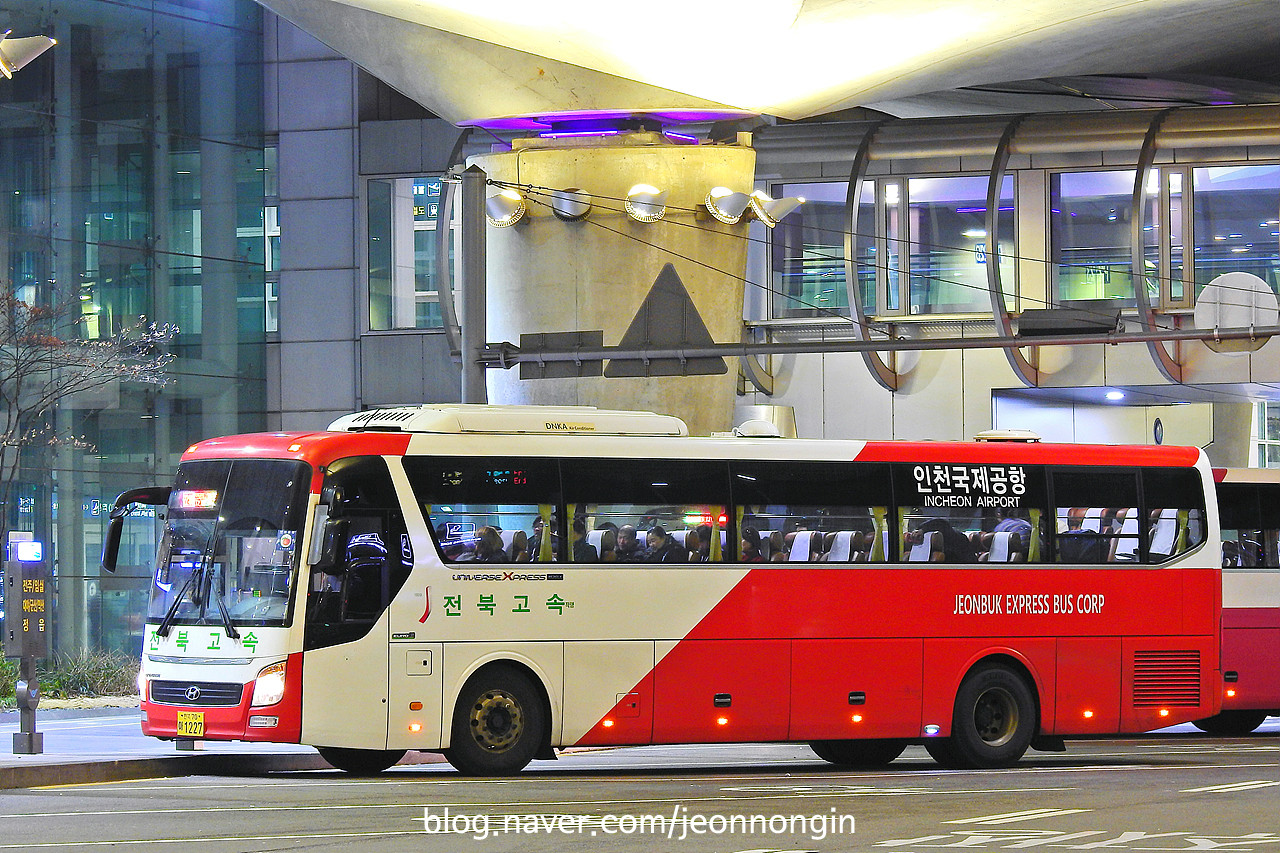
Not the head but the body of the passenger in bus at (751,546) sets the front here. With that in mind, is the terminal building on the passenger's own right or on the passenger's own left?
on the passenger's own right

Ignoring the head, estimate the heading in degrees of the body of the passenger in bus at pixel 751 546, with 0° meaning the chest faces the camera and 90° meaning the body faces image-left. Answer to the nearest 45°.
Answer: approximately 90°

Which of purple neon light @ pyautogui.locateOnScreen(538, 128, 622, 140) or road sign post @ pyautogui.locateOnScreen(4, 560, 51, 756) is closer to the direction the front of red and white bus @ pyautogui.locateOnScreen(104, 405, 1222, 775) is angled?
the road sign post

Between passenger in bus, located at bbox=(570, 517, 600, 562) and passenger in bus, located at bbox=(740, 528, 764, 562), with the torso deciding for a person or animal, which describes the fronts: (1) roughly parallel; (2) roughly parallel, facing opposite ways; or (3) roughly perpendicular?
roughly parallel

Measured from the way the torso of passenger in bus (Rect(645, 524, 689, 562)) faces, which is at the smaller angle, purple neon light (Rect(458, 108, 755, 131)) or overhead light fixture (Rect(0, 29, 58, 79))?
the overhead light fixture

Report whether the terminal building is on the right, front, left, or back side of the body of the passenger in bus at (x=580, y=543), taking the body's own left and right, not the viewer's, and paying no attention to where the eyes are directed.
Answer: right

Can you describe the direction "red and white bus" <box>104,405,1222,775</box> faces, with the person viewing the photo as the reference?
facing the viewer and to the left of the viewer

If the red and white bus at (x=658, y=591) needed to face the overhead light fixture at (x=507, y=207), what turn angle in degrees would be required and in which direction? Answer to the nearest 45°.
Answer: approximately 135° to its right

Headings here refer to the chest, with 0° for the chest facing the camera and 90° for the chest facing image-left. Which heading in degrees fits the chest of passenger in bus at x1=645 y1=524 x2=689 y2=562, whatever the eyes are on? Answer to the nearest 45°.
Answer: approximately 45°

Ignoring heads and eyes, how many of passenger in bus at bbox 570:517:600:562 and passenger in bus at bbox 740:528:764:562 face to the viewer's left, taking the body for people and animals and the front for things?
2

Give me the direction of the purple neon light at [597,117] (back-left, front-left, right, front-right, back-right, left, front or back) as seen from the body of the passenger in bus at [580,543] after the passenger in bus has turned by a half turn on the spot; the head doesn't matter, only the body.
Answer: left

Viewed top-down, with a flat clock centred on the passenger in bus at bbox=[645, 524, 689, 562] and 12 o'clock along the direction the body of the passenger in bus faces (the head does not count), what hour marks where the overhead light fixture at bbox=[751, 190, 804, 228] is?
The overhead light fixture is roughly at 5 o'clock from the passenger in bus.

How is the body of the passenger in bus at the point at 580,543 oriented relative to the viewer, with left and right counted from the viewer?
facing to the left of the viewer

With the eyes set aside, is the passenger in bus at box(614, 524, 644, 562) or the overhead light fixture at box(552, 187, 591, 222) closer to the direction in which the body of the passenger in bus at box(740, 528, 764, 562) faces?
the passenger in bus

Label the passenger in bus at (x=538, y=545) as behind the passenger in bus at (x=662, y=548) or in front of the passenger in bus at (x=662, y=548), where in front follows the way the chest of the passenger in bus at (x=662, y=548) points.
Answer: in front
